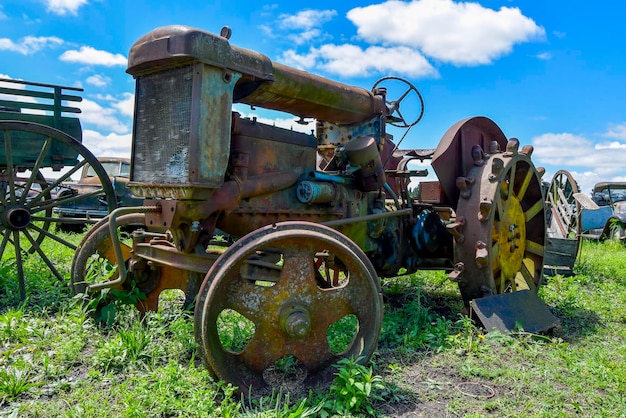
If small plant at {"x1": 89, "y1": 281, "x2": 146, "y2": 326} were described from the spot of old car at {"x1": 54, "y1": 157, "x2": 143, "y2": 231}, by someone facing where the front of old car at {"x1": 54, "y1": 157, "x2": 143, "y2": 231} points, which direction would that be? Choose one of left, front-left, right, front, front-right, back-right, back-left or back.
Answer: front-left

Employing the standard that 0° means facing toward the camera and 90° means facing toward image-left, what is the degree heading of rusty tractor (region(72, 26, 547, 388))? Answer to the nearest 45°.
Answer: approximately 45°

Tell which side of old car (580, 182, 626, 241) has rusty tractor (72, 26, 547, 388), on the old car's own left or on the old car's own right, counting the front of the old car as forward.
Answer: on the old car's own right

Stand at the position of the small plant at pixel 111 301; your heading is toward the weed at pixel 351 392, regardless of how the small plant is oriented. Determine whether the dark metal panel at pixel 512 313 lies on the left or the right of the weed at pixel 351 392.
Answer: left

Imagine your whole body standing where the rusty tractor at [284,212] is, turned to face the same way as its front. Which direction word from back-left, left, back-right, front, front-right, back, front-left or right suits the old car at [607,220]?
back

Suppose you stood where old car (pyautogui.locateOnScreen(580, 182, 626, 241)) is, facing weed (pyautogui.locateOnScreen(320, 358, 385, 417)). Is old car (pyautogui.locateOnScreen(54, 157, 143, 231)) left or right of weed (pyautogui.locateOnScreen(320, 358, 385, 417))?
right

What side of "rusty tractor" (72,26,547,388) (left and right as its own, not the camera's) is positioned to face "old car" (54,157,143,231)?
right
